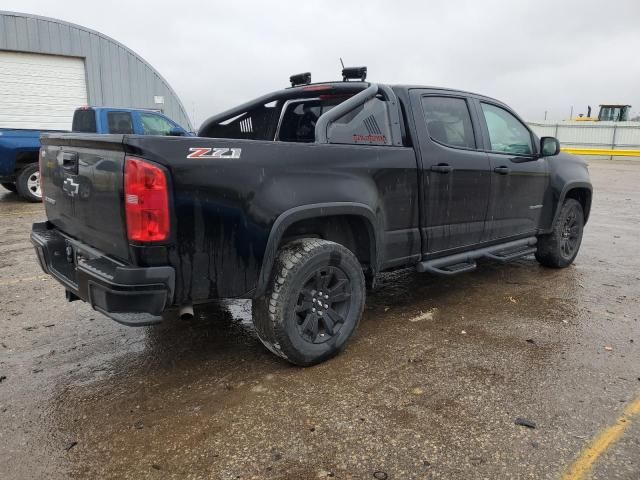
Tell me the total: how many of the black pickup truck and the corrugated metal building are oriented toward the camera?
1

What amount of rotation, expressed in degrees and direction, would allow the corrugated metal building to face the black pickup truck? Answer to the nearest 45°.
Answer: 0° — it already faces it

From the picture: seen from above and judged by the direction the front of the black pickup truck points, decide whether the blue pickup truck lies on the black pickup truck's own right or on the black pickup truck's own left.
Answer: on the black pickup truck's own left

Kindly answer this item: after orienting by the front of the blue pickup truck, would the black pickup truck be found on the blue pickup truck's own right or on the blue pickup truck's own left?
on the blue pickup truck's own right

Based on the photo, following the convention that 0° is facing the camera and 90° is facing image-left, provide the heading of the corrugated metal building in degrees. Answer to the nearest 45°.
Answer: approximately 0°

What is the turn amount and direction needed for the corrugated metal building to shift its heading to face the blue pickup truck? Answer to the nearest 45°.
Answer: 0° — it already faces it
